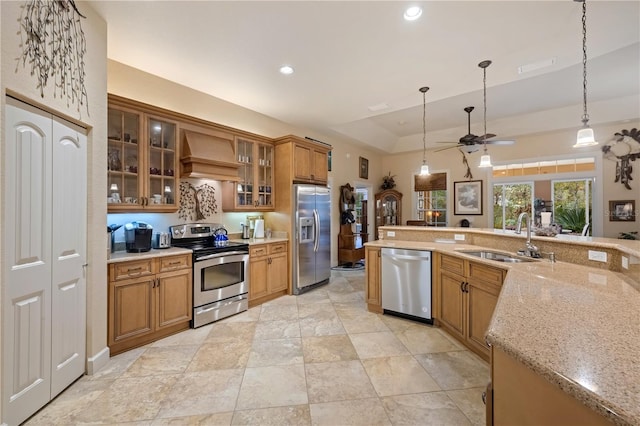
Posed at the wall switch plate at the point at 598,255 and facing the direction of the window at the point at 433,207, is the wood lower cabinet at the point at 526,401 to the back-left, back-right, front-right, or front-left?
back-left

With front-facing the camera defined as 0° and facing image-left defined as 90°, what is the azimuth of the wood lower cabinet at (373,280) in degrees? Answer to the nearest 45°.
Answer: approximately 45°

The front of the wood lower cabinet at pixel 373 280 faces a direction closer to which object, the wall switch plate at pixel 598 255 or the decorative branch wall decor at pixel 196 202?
the decorative branch wall decor

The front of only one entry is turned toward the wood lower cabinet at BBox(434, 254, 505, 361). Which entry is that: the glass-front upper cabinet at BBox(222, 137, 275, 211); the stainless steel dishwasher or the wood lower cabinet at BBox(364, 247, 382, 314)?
the glass-front upper cabinet

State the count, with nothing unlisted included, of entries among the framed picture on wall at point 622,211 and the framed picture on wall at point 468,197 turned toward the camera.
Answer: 2

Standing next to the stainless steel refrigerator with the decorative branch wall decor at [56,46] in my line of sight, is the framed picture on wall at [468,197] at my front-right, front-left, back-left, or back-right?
back-left

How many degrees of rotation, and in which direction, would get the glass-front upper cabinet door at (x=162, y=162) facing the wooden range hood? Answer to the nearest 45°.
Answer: approximately 45° to its left

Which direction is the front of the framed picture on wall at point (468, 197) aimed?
toward the camera

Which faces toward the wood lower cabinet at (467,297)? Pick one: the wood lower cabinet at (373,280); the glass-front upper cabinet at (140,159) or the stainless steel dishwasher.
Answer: the glass-front upper cabinet

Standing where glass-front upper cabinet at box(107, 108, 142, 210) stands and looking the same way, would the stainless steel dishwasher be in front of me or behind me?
in front

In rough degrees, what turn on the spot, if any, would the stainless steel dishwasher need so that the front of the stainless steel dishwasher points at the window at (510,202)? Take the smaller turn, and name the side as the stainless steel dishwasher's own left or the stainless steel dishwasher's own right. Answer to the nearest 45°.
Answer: approximately 180°

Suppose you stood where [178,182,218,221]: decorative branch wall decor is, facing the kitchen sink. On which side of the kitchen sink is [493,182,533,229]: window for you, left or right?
left

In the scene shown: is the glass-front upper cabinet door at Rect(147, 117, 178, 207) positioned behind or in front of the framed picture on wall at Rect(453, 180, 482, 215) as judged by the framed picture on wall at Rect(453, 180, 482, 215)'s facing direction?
in front

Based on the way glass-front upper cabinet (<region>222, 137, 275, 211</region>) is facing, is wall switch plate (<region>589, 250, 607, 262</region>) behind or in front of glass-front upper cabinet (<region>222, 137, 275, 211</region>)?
in front

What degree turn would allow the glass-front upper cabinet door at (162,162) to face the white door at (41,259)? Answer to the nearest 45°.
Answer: approximately 90° to its right

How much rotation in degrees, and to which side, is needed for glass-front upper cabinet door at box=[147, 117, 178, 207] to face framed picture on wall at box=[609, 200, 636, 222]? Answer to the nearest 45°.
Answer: approximately 45° to its left

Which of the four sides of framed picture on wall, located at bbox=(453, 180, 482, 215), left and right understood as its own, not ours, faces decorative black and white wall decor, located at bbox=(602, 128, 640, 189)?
left
